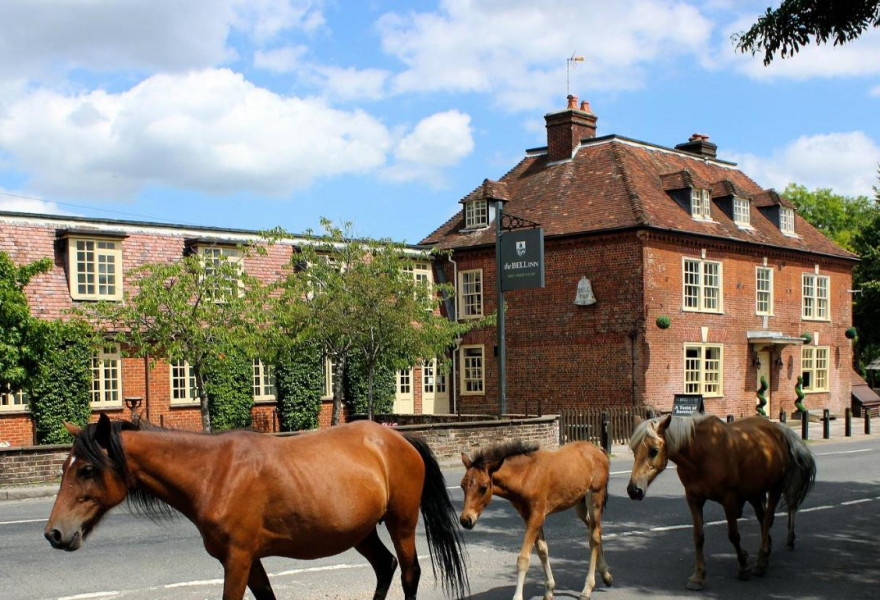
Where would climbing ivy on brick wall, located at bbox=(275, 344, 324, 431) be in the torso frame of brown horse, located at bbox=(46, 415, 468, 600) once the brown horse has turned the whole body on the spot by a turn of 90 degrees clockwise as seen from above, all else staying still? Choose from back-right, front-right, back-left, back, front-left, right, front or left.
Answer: front

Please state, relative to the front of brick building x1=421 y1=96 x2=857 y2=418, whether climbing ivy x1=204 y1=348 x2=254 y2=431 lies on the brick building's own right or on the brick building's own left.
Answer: on the brick building's own right

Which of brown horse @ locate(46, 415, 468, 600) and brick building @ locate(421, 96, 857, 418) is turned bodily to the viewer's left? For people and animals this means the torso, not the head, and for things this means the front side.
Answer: the brown horse

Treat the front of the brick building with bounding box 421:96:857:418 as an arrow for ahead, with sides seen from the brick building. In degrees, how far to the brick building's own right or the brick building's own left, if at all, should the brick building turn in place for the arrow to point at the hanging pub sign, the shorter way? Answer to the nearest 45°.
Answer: approximately 45° to the brick building's own right

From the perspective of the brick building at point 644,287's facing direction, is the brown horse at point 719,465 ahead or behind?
ahead

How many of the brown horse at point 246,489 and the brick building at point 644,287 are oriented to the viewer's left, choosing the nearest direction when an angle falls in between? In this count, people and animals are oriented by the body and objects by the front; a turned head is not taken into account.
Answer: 1

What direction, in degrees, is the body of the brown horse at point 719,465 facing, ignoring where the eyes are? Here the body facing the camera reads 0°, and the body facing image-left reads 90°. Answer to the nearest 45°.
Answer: approximately 45°

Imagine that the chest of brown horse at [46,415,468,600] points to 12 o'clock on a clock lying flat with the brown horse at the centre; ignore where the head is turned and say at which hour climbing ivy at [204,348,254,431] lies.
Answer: The climbing ivy is roughly at 3 o'clock from the brown horse.

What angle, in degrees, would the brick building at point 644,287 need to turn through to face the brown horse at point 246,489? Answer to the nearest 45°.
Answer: approximately 45° to its right

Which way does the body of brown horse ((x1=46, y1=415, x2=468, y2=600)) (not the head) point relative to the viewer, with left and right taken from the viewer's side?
facing to the left of the viewer

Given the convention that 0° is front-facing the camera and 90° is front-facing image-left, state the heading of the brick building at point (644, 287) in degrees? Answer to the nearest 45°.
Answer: approximately 315°

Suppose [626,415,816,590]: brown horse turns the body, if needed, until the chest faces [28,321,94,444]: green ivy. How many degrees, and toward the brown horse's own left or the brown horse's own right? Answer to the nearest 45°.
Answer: approximately 90° to the brown horse's own right

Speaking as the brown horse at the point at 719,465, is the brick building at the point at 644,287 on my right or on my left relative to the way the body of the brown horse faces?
on my right
